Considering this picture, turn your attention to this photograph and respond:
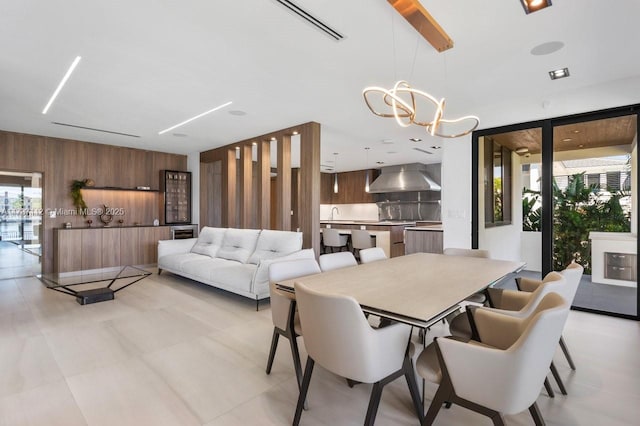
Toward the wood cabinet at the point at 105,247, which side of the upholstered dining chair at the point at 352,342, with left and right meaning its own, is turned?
left

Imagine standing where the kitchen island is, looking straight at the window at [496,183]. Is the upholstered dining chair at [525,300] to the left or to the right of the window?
right

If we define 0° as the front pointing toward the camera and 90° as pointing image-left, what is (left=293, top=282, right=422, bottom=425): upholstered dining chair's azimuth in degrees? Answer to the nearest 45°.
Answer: approximately 225°

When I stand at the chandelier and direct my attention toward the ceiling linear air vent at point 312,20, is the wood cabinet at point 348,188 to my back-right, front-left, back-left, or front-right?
back-right

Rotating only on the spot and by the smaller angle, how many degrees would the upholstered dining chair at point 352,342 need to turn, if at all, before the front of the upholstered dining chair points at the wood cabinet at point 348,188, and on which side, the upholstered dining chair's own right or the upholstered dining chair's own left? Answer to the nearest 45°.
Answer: approximately 45° to the upholstered dining chair's own left

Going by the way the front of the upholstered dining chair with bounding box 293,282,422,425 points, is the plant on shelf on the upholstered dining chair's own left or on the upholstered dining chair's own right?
on the upholstered dining chair's own left

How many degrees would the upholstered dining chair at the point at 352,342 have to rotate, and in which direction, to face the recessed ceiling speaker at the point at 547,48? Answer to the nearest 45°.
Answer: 0° — it already faces it

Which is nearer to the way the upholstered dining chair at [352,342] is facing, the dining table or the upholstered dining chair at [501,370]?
the dining table

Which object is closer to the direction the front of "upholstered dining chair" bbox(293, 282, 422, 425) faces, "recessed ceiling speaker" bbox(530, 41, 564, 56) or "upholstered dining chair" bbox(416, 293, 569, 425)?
the recessed ceiling speaker

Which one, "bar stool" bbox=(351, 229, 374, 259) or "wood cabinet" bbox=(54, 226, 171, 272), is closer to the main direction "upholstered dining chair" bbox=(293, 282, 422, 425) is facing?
the bar stool

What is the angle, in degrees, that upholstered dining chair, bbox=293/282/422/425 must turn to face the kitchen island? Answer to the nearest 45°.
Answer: approximately 45° to its left
